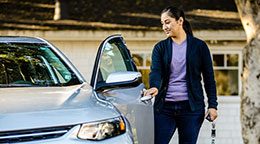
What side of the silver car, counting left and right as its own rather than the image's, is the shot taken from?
front

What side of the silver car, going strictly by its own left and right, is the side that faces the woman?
left
